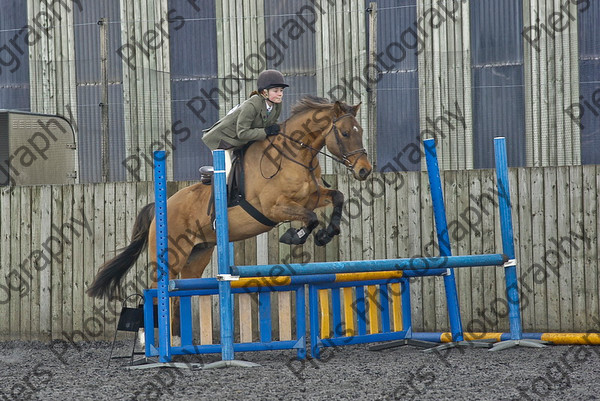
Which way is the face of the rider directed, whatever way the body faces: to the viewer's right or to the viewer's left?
to the viewer's right

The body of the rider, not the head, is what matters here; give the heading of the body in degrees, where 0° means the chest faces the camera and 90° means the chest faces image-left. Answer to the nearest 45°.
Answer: approximately 315°

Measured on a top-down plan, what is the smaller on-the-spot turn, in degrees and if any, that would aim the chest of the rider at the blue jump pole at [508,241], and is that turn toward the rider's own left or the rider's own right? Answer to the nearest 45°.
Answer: approximately 45° to the rider's own left

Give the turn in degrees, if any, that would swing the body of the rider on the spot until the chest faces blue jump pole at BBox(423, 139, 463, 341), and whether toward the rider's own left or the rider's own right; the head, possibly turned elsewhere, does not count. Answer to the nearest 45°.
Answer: approximately 45° to the rider's own left
